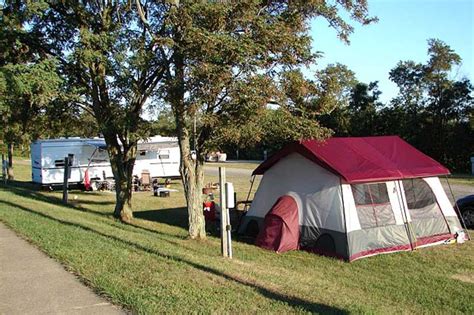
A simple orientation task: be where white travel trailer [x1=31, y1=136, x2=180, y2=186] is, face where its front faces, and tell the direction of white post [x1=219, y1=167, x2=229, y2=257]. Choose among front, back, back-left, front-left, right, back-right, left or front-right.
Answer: right
